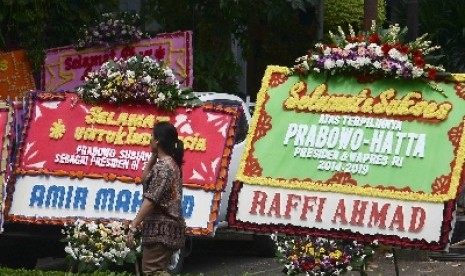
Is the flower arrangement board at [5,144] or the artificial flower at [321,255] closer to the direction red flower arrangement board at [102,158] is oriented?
the artificial flower

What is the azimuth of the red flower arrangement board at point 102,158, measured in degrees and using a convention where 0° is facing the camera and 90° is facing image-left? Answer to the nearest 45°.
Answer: approximately 0°

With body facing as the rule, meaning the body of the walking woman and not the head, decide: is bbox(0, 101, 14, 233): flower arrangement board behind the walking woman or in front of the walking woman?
in front

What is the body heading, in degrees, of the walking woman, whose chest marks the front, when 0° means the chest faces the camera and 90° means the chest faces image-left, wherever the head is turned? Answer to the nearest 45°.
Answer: approximately 135°

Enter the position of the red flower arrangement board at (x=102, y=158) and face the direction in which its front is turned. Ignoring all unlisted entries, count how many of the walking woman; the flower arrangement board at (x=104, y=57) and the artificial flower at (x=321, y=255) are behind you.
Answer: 1

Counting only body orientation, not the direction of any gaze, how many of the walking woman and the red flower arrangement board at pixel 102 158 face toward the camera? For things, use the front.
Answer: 1

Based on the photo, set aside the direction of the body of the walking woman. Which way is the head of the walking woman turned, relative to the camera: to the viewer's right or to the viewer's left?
to the viewer's left

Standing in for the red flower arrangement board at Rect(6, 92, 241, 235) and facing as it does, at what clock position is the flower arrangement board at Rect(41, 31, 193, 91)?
The flower arrangement board is roughly at 6 o'clock from the red flower arrangement board.

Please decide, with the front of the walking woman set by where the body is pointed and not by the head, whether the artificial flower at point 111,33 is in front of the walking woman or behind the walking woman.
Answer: in front
